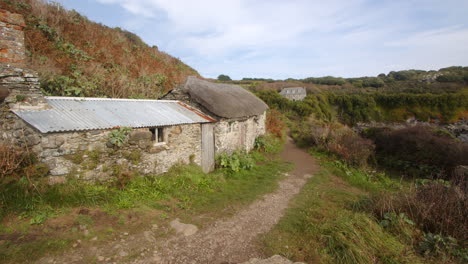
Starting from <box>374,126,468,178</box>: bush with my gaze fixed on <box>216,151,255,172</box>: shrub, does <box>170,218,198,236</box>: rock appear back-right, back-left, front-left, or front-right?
front-left

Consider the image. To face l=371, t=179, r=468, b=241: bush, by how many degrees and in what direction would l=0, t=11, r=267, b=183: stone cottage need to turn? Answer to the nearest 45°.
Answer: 0° — it already faces it

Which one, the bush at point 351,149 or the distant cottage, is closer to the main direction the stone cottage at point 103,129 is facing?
the bush

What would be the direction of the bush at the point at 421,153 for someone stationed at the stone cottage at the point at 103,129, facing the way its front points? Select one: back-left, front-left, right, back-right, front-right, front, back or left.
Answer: front-left

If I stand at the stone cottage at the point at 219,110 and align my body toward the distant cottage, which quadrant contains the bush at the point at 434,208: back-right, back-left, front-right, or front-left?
back-right

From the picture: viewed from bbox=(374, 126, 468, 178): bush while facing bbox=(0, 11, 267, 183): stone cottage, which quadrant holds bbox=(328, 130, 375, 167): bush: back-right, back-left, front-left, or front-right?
front-right

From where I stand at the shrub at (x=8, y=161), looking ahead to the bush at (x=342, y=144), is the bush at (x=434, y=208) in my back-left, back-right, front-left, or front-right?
front-right

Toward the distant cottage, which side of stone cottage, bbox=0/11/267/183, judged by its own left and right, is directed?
left

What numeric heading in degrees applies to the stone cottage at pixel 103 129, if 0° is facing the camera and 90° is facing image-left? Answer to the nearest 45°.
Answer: approximately 315°
